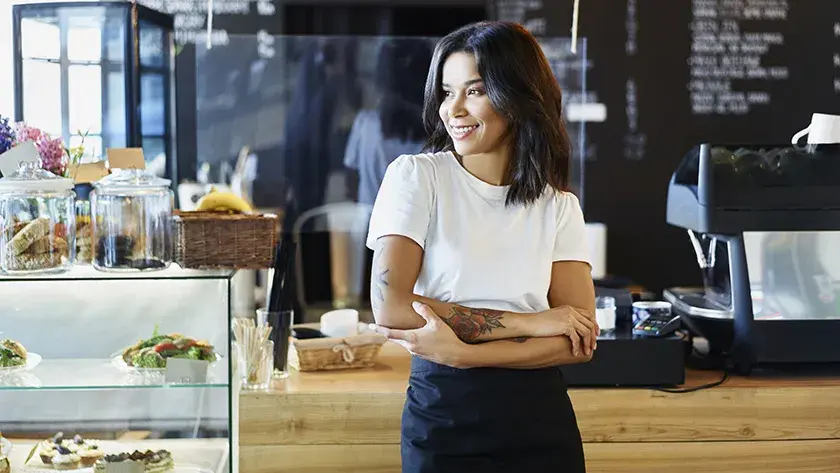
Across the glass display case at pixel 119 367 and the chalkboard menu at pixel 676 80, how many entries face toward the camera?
2

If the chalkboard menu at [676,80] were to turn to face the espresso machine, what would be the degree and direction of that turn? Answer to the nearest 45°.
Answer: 0° — it already faces it

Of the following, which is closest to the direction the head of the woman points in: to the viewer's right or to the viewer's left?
to the viewer's left

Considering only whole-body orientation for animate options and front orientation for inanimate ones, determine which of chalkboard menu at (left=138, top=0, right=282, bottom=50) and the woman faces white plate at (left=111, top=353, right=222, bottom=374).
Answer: the chalkboard menu

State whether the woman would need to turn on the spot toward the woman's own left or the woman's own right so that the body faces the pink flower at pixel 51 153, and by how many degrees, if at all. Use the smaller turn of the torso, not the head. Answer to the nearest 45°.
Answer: approximately 135° to the woman's own right

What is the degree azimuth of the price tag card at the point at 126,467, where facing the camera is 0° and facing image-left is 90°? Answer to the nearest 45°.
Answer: approximately 0°
